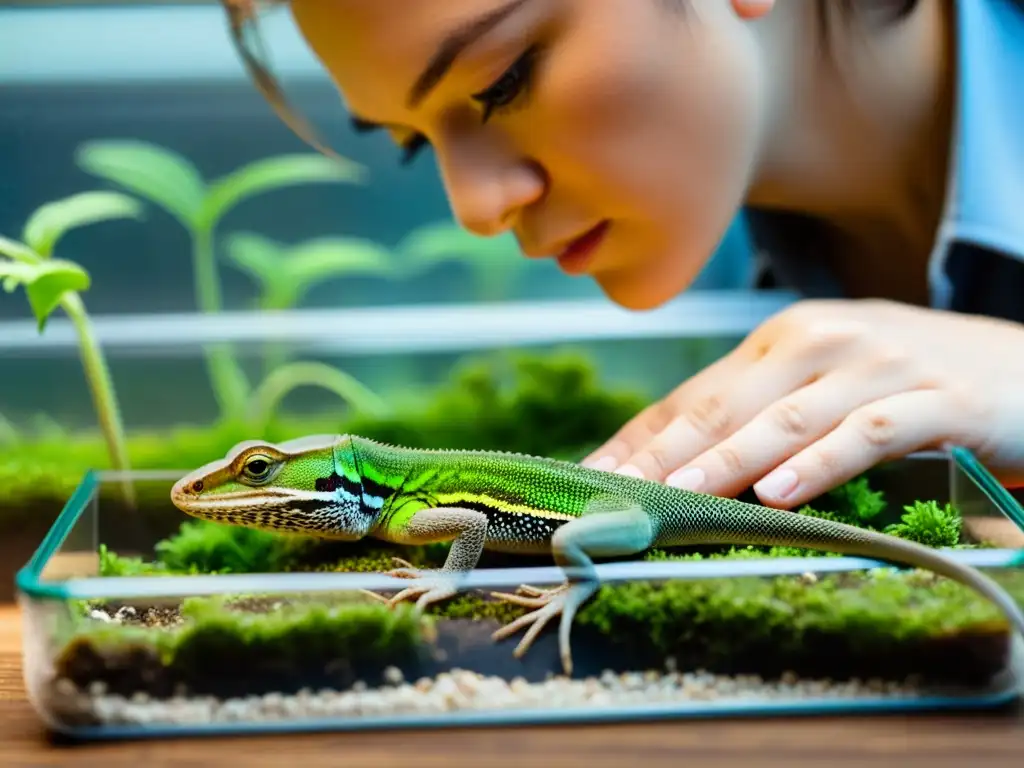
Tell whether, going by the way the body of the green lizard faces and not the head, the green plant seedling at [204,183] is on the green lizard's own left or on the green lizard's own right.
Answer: on the green lizard's own right

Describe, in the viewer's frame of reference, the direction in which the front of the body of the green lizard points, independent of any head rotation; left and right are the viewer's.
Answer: facing to the left of the viewer

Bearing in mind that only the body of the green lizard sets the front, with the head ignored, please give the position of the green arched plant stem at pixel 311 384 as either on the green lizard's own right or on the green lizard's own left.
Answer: on the green lizard's own right
